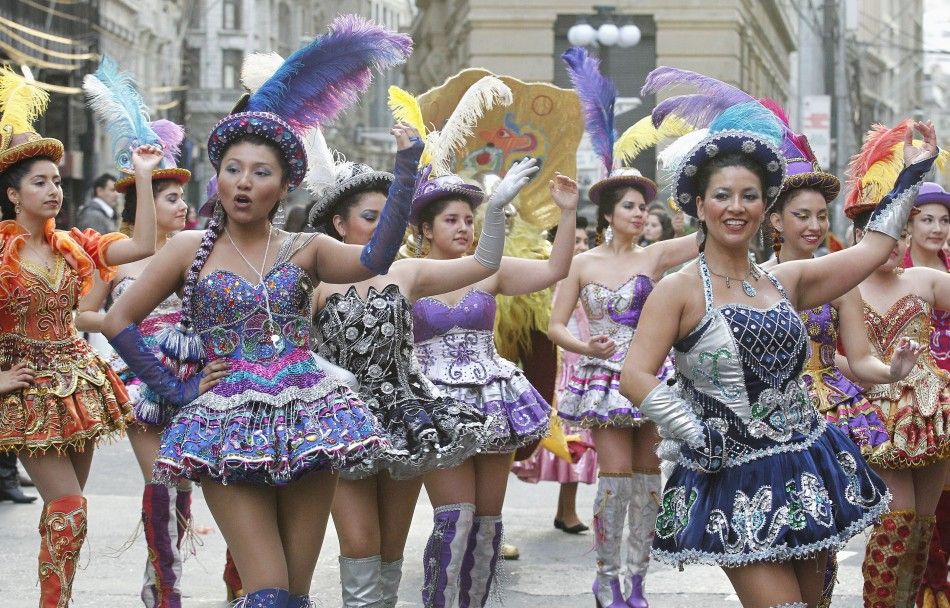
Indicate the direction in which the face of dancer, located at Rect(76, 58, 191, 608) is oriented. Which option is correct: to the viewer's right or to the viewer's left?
to the viewer's right

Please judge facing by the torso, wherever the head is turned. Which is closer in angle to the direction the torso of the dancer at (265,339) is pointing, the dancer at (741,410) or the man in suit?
the dancer

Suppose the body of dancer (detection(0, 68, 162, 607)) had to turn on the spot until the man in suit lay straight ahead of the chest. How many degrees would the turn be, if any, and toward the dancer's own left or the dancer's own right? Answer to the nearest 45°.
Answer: approximately 135° to the dancer's own left

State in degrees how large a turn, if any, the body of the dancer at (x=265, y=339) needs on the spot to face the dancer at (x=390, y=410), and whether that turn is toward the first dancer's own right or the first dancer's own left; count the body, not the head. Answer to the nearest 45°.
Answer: approximately 135° to the first dancer's own left

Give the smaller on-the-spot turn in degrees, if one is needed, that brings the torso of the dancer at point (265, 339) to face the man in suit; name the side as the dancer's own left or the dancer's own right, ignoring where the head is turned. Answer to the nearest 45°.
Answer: approximately 180°

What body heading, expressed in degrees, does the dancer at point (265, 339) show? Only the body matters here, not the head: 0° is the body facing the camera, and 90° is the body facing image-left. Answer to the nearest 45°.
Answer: approximately 0°

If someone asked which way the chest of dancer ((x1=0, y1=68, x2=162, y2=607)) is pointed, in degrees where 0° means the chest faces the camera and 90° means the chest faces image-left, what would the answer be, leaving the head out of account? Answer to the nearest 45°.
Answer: approximately 315°
